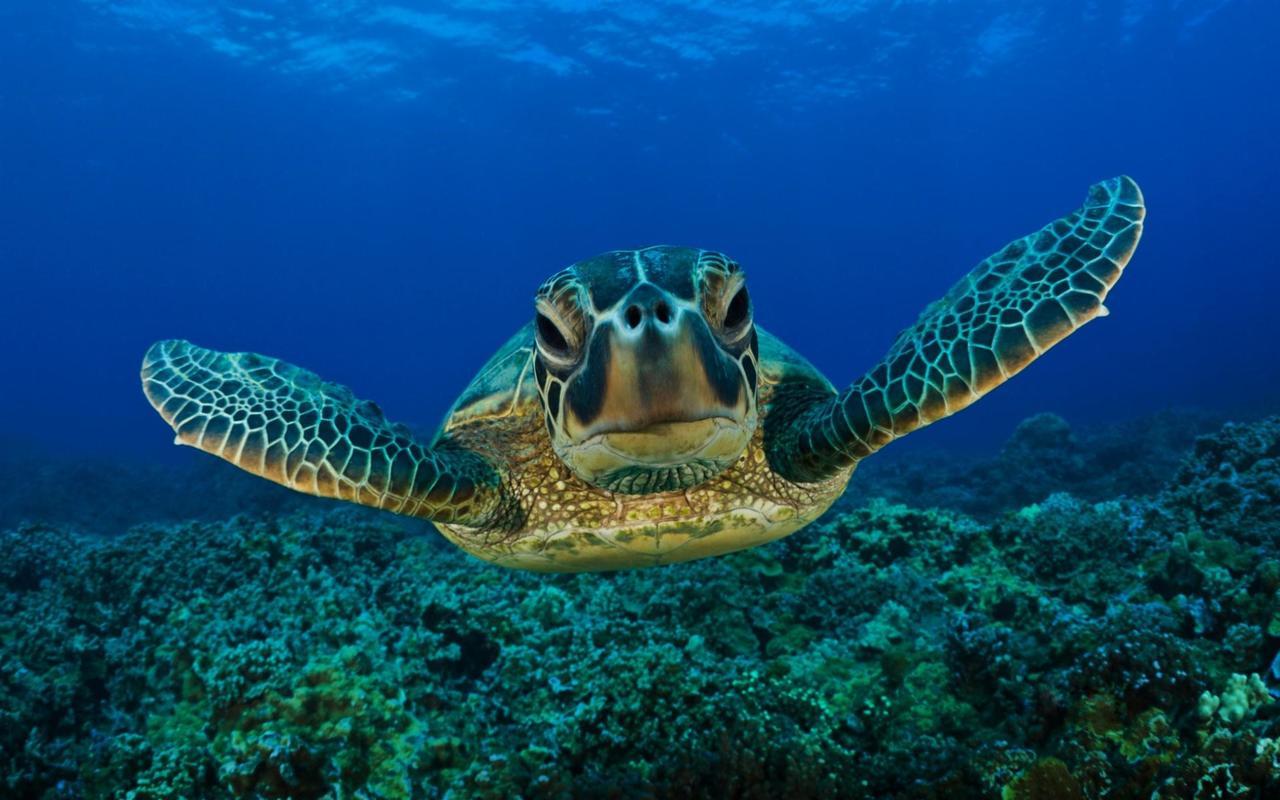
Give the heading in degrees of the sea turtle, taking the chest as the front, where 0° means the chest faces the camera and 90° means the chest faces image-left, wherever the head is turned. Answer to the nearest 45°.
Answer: approximately 0°
